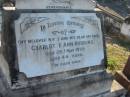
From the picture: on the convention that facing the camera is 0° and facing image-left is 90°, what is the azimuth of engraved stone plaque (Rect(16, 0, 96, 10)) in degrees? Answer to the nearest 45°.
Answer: approximately 0°
